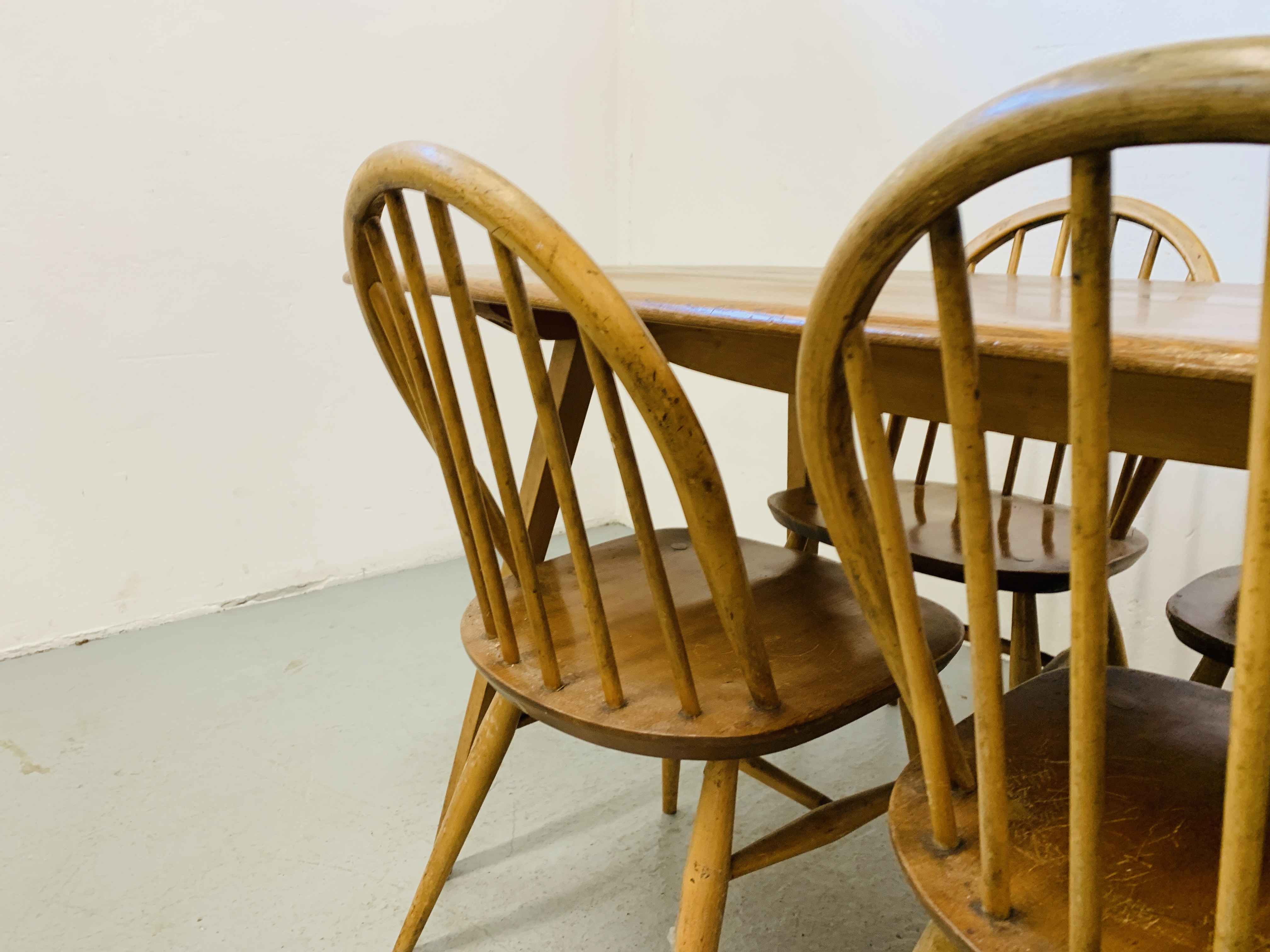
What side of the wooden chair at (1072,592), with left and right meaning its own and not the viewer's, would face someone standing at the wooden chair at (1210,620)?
front

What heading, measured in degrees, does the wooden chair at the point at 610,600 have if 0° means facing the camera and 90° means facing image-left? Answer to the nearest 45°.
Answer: approximately 225°

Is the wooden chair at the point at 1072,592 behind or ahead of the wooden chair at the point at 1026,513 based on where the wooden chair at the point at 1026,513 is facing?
ahead

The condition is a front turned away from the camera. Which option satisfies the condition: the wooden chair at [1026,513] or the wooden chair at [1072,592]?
the wooden chair at [1072,592]

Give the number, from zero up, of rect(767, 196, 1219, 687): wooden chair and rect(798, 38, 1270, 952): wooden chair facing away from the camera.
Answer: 1

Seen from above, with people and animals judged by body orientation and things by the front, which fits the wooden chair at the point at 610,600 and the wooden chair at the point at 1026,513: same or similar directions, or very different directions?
very different directions

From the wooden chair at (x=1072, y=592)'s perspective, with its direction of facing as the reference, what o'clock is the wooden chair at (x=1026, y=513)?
the wooden chair at (x=1026, y=513) is roughly at 12 o'clock from the wooden chair at (x=1072, y=592).

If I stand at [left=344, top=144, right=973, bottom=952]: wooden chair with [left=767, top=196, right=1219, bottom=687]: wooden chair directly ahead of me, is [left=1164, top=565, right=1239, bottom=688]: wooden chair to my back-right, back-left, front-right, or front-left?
front-right
